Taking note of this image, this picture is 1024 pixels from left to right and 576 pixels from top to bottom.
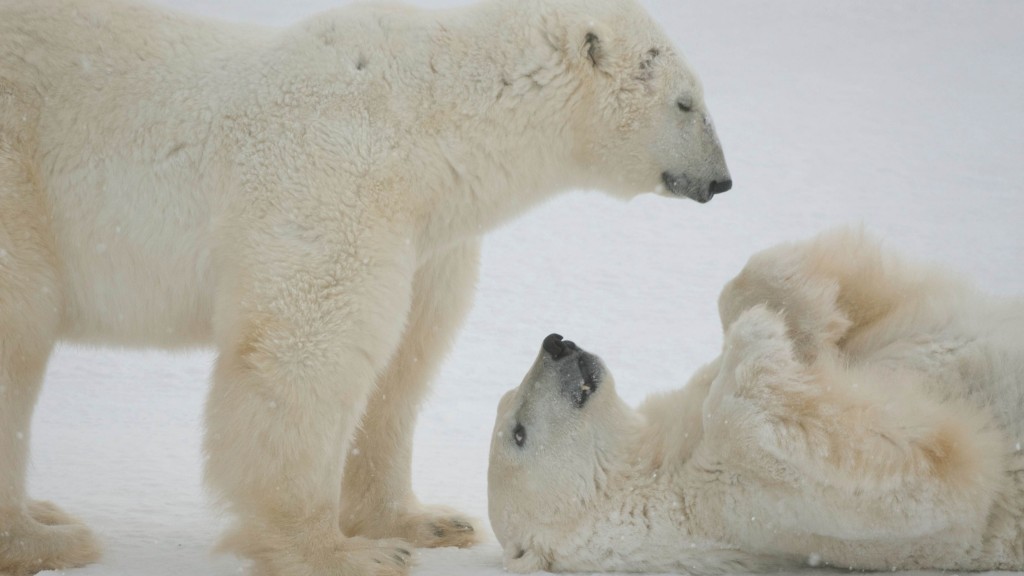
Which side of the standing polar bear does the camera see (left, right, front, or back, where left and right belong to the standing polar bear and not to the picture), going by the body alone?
right

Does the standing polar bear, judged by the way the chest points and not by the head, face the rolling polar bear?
yes
